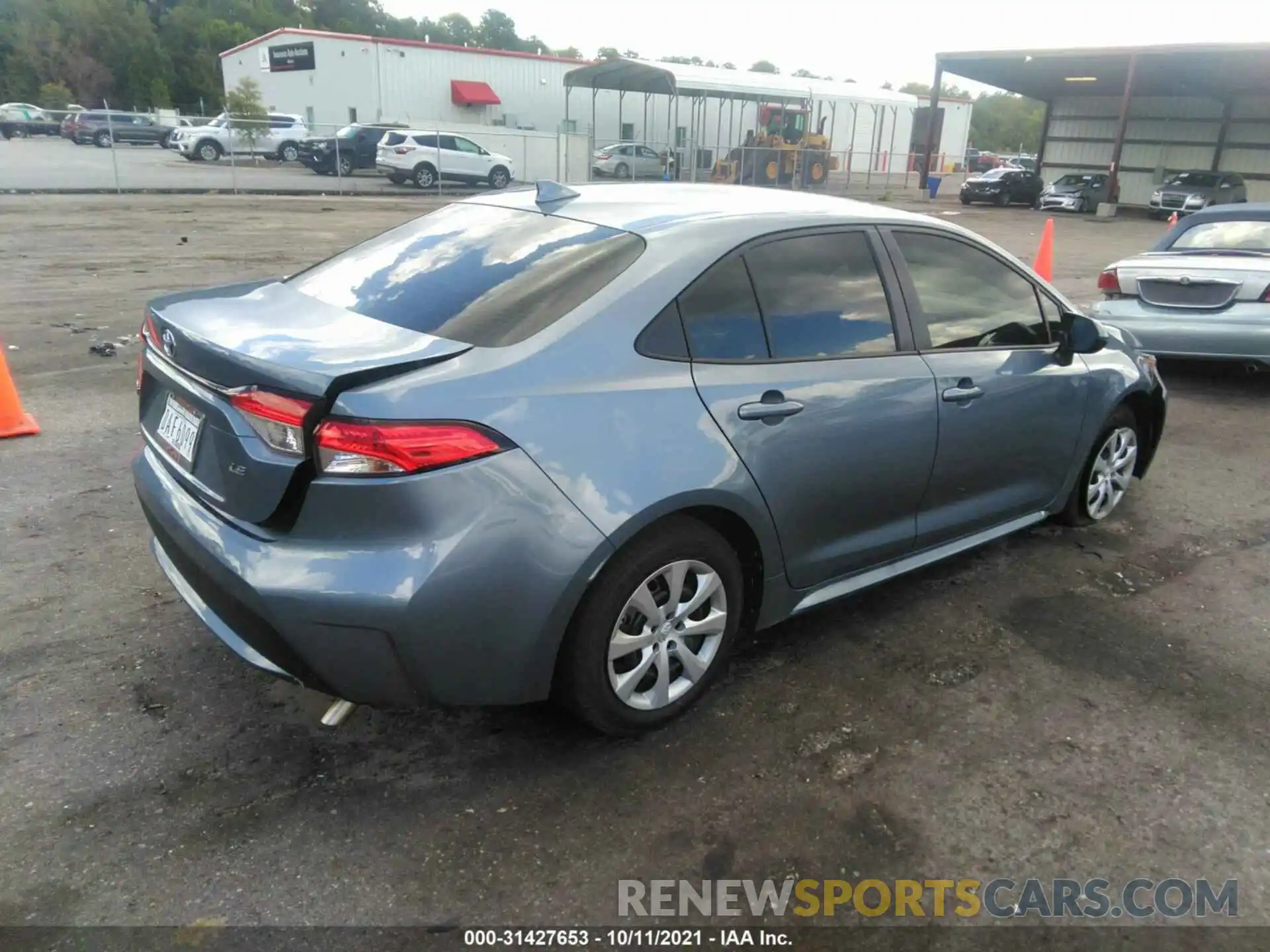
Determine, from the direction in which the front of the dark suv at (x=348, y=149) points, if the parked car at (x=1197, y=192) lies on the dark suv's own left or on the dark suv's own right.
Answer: on the dark suv's own left

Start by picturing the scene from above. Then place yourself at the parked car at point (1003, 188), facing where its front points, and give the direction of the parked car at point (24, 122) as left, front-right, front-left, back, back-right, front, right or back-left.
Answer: front-right

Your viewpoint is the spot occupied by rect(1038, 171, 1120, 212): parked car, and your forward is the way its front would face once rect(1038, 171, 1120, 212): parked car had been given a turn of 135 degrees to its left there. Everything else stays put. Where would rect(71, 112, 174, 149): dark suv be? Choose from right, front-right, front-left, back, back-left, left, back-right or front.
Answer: back

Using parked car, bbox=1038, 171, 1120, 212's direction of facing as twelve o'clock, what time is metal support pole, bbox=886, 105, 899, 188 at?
The metal support pole is roughly at 3 o'clock from the parked car.

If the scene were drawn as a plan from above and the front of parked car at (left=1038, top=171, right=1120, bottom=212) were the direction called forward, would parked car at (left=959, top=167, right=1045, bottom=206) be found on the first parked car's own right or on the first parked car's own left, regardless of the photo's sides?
on the first parked car's own right

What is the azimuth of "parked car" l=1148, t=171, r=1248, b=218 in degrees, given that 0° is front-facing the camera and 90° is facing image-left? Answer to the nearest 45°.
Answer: approximately 45°

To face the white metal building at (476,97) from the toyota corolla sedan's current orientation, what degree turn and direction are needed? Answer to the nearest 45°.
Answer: approximately 45° to its left

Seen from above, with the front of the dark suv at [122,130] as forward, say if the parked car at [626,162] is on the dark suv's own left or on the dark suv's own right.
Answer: on the dark suv's own right

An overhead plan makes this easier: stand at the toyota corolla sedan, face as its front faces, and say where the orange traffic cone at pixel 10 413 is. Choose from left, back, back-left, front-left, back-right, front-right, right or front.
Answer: left
